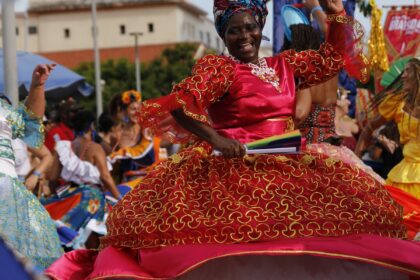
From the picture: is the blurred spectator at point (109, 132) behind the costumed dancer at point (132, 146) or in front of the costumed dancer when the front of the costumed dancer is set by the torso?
behind

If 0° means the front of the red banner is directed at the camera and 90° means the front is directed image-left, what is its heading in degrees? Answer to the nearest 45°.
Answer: approximately 0°

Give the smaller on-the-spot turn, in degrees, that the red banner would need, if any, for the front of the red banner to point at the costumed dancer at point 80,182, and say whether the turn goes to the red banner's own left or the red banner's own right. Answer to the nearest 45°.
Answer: approximately 45° to the red banner's own right
